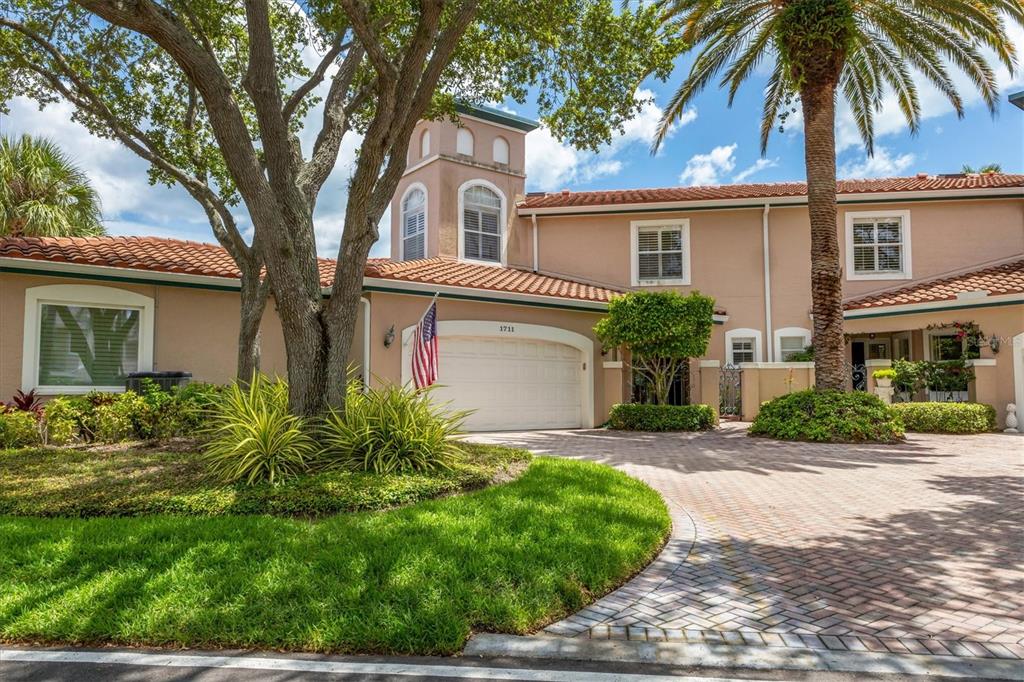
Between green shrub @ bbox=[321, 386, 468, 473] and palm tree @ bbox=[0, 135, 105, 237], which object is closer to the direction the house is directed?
the green shrub

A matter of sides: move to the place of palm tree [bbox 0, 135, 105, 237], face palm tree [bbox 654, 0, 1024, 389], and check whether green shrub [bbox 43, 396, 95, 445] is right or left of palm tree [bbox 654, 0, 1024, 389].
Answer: right

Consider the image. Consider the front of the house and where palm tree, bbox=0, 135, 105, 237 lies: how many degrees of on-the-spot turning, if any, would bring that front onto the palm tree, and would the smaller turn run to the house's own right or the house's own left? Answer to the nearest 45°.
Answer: approximately 90° to the house's own right

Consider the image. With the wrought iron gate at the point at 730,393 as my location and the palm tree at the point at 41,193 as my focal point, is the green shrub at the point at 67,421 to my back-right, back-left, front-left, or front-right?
front-left

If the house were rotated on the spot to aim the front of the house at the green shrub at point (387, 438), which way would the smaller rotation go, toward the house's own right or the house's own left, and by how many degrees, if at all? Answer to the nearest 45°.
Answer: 0° — it already faces it

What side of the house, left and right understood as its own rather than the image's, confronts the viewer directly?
front

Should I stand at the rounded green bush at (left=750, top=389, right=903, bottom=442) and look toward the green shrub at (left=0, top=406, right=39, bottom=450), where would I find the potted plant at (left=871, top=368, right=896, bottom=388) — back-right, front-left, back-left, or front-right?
back-right

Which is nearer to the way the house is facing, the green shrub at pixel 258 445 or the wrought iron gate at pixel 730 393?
the green shrub

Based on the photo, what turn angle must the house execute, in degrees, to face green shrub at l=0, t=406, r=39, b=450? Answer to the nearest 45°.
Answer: approximately 45° to its right

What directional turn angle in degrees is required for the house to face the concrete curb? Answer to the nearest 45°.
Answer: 0° — it already faces it
